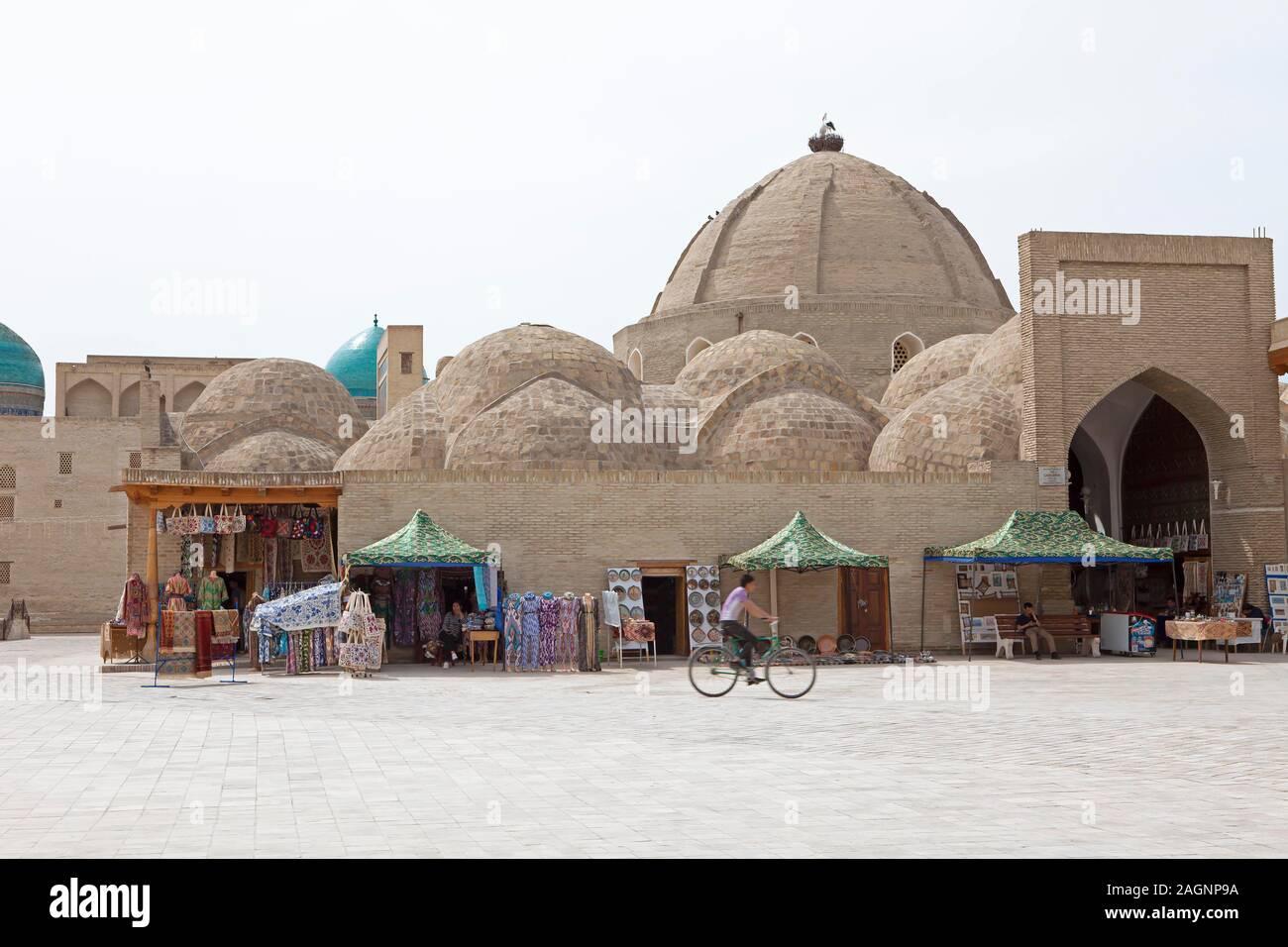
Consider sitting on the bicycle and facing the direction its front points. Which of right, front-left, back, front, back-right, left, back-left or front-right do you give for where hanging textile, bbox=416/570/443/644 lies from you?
back-left

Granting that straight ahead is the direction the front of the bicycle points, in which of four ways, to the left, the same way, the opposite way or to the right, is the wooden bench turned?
to the right

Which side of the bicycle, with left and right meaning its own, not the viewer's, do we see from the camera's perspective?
right

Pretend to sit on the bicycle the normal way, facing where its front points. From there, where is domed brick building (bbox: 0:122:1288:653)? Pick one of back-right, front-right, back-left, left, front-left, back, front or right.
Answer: left

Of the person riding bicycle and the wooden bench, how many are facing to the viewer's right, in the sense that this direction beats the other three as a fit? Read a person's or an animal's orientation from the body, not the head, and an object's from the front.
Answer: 1

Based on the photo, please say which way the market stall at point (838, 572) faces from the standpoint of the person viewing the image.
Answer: facing the viewer

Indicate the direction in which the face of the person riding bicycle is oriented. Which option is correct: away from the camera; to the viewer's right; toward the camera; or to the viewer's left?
to the viewer's right

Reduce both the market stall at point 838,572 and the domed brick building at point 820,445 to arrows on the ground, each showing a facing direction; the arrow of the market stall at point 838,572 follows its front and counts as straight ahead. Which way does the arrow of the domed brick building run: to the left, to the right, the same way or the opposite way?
the same way

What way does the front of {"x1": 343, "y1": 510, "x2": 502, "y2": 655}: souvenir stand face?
toward the camera

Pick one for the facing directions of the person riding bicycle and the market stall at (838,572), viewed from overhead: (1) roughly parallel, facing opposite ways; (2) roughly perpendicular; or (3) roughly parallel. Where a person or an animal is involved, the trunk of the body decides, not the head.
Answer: roughly perpendicular

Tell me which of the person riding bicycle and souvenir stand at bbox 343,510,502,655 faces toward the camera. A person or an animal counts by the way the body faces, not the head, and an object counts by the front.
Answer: the souvenir stand

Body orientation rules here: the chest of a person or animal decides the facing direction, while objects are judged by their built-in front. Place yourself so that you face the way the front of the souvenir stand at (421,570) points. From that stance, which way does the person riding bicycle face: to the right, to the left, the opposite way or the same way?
to the left

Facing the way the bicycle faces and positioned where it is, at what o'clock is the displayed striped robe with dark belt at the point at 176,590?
The displayed striped robe with dark belt is roughly at 7 o'clock from the bicycle.

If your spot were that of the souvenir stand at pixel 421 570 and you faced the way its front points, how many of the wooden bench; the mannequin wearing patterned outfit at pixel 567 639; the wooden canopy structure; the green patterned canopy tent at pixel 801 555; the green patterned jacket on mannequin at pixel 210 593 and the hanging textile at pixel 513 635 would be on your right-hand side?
2

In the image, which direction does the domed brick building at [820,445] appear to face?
toward the camera

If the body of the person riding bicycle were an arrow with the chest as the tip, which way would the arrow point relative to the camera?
to the viewer's right

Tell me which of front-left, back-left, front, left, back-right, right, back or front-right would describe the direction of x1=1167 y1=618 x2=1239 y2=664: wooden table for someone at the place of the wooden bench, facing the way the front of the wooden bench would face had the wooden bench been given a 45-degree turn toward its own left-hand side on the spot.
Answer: front

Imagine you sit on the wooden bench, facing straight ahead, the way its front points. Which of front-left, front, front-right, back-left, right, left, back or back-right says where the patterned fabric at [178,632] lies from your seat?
front-right
